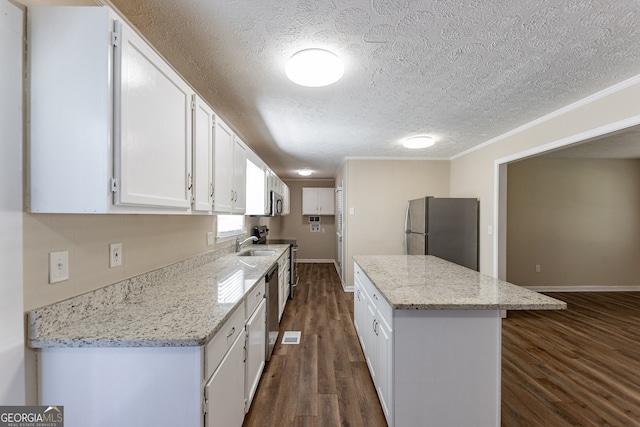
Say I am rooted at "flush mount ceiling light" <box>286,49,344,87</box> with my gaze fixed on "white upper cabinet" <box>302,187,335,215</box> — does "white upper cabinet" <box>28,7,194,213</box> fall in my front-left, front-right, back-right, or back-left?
back-left

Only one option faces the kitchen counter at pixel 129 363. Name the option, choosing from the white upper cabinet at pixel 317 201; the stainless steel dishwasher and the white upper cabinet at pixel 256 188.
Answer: the white upper cabinet at pixel 317 201

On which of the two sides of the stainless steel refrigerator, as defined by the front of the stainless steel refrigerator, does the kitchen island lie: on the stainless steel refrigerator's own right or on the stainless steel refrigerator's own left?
on the stainless steel refrigerator's own left

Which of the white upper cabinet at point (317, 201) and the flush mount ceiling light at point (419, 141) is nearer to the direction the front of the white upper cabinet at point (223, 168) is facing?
the flush mount ceiling light

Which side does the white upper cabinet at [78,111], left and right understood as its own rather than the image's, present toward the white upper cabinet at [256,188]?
left

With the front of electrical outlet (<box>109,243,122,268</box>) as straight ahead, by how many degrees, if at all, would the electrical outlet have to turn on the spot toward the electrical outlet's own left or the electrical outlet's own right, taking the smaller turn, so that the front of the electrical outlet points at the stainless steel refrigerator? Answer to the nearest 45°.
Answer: approximately 45° to the electrical outlet's own left

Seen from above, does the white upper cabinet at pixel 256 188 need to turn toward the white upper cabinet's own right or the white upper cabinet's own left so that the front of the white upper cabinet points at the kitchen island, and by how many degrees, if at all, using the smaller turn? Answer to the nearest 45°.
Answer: approximately 45° to the white upper cabinet's own right

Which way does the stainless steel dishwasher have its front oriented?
to the viewer's right

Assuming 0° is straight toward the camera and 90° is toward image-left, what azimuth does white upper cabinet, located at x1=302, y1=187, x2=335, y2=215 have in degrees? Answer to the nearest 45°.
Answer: approximately 0°

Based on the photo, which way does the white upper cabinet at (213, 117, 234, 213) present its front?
to the viewer's right

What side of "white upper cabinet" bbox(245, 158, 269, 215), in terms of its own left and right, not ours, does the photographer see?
right

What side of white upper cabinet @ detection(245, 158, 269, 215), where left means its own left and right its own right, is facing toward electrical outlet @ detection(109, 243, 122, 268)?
right

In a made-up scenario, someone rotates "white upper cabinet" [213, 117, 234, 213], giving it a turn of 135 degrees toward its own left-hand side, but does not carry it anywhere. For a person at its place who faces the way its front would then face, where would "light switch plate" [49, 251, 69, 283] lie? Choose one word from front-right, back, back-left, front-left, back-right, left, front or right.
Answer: left

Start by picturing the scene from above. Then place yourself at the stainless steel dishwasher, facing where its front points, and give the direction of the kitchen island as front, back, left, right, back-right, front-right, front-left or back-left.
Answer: front-right
